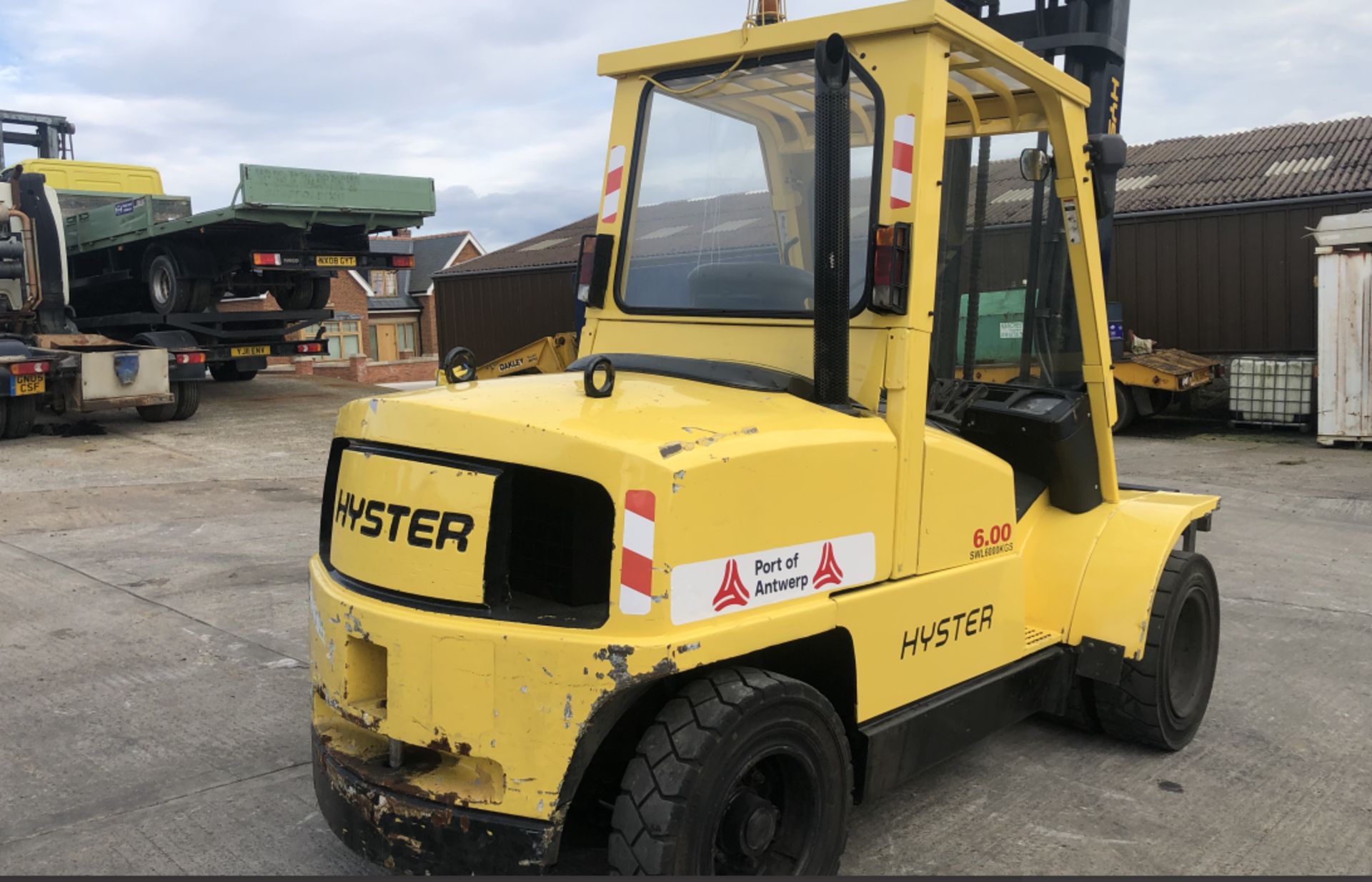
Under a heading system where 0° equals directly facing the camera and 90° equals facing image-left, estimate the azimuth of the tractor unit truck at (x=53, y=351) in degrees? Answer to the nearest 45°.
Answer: approximately 135°

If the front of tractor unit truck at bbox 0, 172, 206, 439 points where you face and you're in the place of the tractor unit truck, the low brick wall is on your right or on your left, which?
on your right

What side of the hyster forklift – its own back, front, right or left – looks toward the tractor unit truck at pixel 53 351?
left

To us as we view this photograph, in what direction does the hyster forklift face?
facing away from the viewer and to the right of the viewer

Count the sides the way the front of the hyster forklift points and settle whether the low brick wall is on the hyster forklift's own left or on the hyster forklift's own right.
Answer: on the hyster forklift's own left
